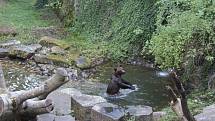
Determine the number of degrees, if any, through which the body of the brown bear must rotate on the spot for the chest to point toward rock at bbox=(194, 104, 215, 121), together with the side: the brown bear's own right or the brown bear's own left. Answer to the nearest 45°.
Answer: approximately 45° to the brown bear's own right

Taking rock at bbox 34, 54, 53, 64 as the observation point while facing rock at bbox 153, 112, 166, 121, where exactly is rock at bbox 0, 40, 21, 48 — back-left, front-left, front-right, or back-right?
back-right

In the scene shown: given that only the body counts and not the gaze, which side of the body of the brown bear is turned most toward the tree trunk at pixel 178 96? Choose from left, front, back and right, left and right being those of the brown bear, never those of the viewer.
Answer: front

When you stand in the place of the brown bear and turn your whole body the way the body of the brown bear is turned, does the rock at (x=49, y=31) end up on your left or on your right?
on your left

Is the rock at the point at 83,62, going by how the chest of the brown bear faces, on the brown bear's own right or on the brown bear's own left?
on the brown bear's own left

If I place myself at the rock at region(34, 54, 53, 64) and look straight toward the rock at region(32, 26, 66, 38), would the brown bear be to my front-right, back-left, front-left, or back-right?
back-right
